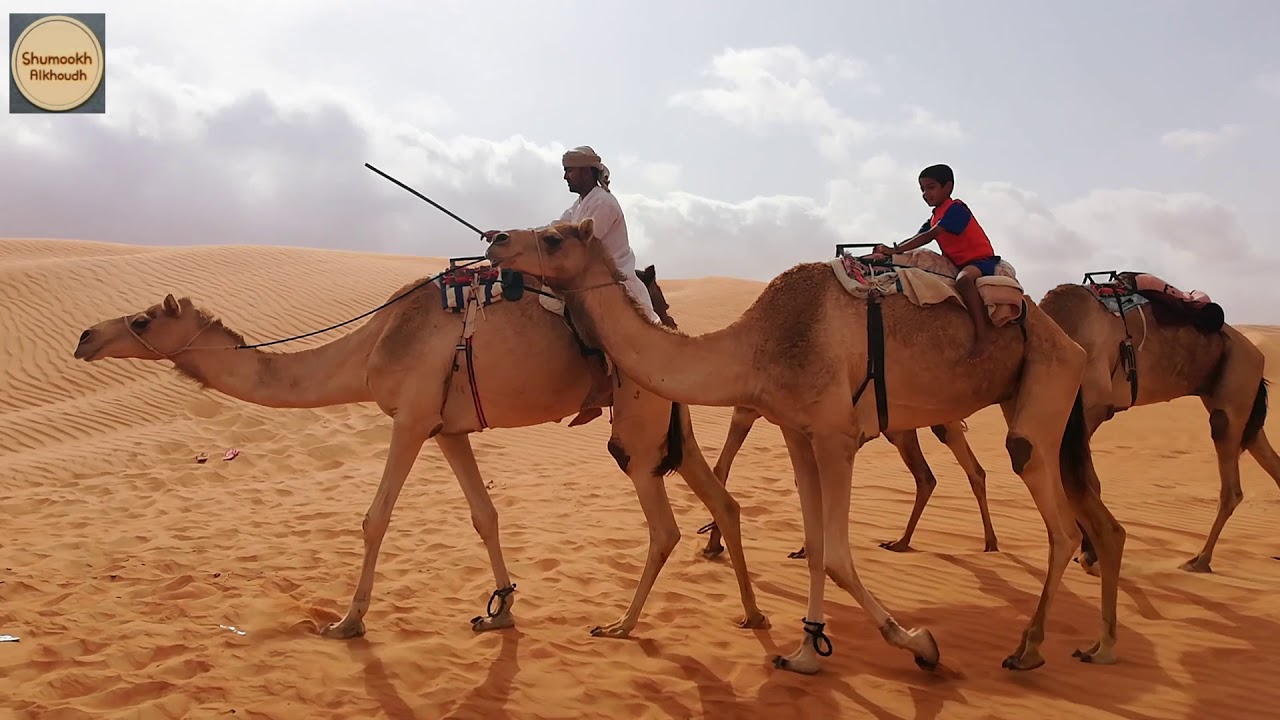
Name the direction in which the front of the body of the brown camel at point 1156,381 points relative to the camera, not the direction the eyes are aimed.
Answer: to the viewer's left

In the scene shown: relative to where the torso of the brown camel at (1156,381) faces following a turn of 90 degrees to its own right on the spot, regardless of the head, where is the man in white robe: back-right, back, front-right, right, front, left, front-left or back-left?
back-left

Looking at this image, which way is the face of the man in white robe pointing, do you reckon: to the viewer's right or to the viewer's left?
to the viewer's left

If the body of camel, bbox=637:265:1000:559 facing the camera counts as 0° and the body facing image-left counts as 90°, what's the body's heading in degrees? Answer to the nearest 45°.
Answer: approximately 90°

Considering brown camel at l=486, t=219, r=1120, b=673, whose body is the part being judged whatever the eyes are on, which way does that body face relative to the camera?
to the viewer's left

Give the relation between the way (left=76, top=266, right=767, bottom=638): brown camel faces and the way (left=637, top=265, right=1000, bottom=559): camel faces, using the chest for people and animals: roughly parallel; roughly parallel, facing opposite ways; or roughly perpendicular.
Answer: roughly parallel

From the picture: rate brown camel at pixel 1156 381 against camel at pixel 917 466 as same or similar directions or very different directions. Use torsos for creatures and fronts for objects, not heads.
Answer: same or similar directions

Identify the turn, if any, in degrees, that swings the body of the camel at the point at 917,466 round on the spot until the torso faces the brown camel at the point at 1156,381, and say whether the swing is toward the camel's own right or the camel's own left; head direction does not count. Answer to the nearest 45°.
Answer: approximately 180°

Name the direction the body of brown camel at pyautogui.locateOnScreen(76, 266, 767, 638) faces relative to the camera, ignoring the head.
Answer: to the viewer's left

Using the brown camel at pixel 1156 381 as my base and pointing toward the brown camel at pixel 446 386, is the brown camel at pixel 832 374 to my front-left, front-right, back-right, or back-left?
front-left
